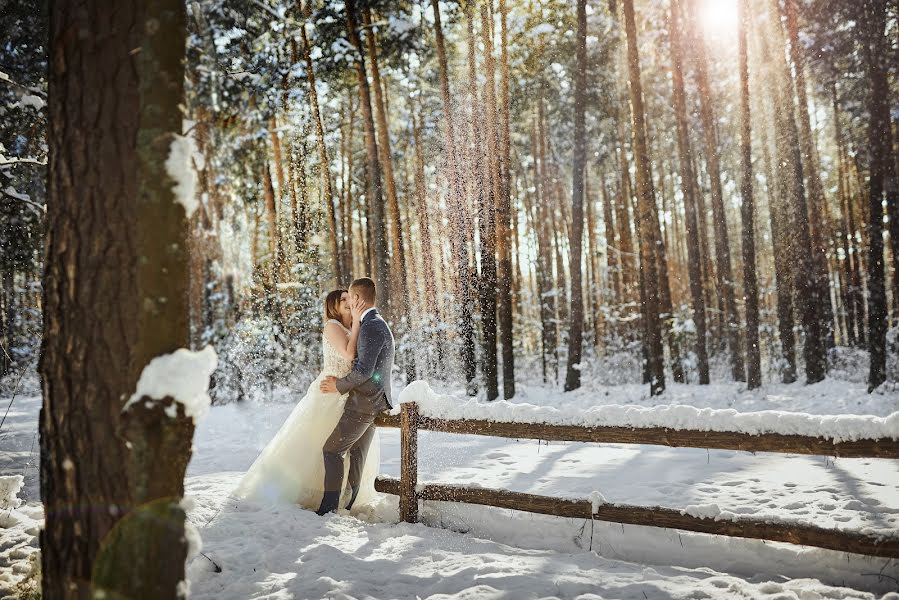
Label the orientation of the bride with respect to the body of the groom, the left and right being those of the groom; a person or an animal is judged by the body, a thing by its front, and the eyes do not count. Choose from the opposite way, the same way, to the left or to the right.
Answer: the opposite way

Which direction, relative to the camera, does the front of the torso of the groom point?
to the viewer's left

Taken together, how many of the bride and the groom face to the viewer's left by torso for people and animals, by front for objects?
1

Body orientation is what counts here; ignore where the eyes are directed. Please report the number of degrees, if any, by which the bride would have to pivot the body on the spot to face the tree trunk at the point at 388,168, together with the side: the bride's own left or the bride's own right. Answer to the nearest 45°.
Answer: approximately 90° to the bride's own left

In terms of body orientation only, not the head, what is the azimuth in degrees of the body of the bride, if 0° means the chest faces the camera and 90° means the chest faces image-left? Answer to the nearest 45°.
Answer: approximately 270°

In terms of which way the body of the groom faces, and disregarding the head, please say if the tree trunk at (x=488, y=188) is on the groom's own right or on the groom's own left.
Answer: on the groom's own right

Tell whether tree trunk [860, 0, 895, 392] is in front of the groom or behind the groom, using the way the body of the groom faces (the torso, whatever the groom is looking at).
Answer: behind

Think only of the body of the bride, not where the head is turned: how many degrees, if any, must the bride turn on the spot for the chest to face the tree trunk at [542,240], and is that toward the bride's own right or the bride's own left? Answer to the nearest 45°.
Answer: approximately 45° to the bride's own left
